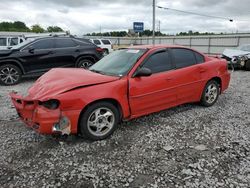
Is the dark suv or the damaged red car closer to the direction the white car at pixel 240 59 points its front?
the dark suv

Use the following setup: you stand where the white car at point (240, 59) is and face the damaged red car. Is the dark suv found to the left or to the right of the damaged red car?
right

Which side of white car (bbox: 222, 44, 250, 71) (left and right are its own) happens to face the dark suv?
front

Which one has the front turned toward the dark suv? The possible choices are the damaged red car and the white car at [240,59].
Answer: the white car

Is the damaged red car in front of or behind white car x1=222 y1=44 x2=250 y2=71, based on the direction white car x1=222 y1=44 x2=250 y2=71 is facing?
in front

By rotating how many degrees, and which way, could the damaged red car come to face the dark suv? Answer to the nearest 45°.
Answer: approximately 90° to its right

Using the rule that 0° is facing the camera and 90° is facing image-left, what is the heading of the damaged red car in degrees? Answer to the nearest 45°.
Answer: approximately 45°

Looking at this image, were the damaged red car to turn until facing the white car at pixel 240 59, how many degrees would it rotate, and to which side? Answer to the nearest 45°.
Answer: approximately 180°

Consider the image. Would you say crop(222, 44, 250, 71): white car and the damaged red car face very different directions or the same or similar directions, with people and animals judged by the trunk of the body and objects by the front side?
same or similar directions

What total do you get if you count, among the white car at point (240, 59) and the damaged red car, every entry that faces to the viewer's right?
0

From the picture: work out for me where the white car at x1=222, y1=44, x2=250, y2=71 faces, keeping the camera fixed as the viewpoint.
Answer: facing the viewer and to the left of the viewer
